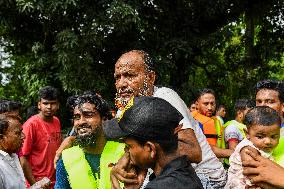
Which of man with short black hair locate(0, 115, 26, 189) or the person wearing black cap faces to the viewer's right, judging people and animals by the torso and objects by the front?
the man with short black hair

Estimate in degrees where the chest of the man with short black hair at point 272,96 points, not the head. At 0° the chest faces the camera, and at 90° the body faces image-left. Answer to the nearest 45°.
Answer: approximately 45°

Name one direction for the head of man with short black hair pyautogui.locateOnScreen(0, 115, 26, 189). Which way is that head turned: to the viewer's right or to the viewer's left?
to the viewer's right
